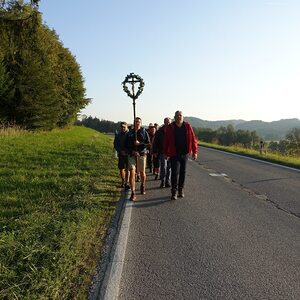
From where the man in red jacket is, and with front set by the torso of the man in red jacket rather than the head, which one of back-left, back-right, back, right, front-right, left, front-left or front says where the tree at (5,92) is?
back-right

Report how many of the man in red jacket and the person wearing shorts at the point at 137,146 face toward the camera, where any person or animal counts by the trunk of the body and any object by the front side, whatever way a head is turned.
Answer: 2

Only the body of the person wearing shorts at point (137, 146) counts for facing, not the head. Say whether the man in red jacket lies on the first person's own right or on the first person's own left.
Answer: on the first person's own left

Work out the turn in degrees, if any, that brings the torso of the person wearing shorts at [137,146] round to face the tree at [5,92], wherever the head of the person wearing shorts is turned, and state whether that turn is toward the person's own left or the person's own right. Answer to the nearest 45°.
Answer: approximately 135° to the person's own right

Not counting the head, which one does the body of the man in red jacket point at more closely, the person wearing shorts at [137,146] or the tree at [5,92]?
the person wearing shorts

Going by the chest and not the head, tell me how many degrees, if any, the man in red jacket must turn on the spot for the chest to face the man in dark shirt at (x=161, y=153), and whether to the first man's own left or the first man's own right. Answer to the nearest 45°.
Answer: approximately 180°

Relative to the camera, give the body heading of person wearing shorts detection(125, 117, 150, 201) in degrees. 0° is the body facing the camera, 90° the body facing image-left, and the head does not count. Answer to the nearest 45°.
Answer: approximately 0°
